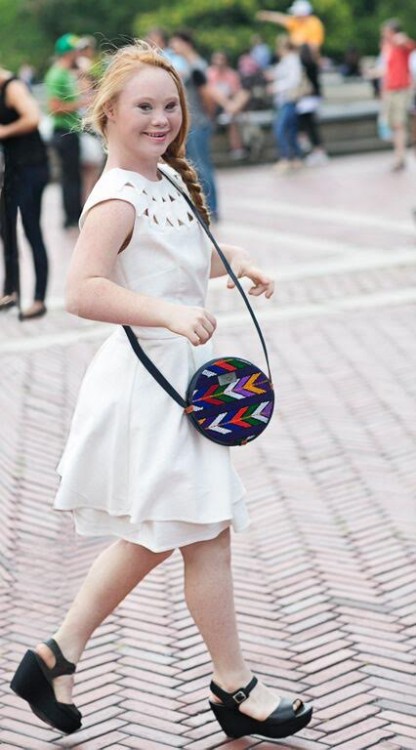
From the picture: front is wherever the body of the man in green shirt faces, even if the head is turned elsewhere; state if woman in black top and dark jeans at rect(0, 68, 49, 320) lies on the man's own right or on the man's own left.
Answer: on the man's own right

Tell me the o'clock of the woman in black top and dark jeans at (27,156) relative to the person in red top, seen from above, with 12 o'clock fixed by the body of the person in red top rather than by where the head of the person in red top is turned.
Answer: The woman in black top and dark jeans is roughly at 11 o'clock from the person in red top.

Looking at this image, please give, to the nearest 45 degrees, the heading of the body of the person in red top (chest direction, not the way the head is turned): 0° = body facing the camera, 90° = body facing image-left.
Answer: approximately 45°

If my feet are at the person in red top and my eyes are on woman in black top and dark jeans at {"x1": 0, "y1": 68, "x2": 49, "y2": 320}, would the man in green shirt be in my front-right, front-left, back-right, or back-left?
front-right

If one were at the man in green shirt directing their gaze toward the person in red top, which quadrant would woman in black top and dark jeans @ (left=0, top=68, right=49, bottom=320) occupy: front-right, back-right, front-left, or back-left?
back-right

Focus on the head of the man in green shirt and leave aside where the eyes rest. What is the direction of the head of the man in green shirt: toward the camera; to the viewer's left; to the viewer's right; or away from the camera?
to the viewer's right

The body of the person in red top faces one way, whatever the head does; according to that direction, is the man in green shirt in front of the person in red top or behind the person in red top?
in front

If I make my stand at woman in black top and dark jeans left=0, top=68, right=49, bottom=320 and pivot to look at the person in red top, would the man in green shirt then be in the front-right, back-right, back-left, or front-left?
front-left
